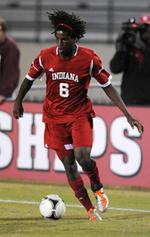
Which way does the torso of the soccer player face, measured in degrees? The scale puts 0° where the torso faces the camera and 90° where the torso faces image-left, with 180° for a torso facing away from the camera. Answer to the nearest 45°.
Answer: approximately 0°
